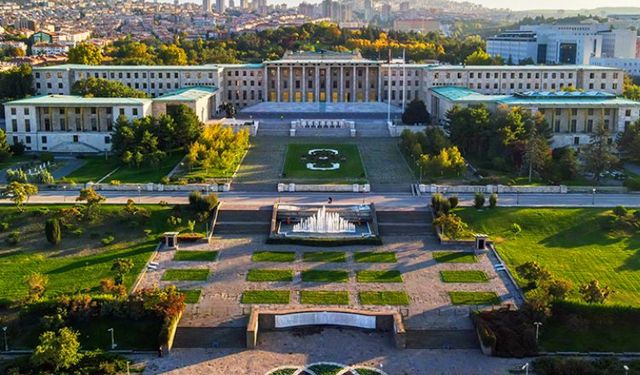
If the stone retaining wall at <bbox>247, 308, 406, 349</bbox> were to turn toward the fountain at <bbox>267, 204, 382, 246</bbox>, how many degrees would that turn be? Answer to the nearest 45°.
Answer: approximately 180°

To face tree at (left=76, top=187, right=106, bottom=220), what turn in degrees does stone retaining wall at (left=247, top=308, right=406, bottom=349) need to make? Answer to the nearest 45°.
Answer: approximately 135° to its right

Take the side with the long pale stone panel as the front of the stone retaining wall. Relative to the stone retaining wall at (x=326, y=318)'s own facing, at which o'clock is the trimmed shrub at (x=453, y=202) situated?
The trimmed shrub is roughly at 7 o'clock from the stone retaining wall.

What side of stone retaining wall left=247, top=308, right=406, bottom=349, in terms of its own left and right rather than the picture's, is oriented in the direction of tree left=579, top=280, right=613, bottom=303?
left

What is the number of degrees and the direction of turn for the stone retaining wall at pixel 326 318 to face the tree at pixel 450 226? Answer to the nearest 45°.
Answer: approximately 135° to its left

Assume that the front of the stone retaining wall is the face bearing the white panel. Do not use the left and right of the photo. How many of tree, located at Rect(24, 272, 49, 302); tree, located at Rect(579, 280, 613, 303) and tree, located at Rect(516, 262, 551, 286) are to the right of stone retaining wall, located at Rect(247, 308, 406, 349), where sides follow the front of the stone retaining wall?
1

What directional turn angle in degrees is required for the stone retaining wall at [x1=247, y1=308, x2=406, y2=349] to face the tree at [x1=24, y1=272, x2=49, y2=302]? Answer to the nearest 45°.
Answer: approximately 90° to its right

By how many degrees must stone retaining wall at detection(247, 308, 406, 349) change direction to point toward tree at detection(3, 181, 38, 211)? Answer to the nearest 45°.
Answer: approximately 135° to its right

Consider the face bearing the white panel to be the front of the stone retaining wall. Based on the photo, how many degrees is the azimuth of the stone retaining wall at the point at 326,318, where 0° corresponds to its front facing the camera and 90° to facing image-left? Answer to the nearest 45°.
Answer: approximately 0°
